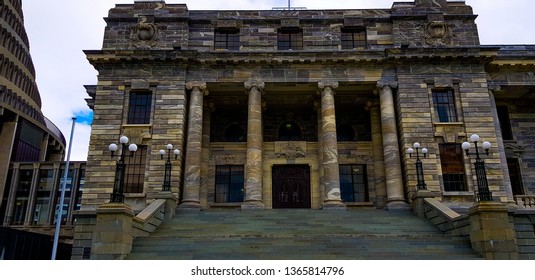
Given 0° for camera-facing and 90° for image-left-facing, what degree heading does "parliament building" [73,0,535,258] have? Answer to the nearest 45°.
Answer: approximately 0°
